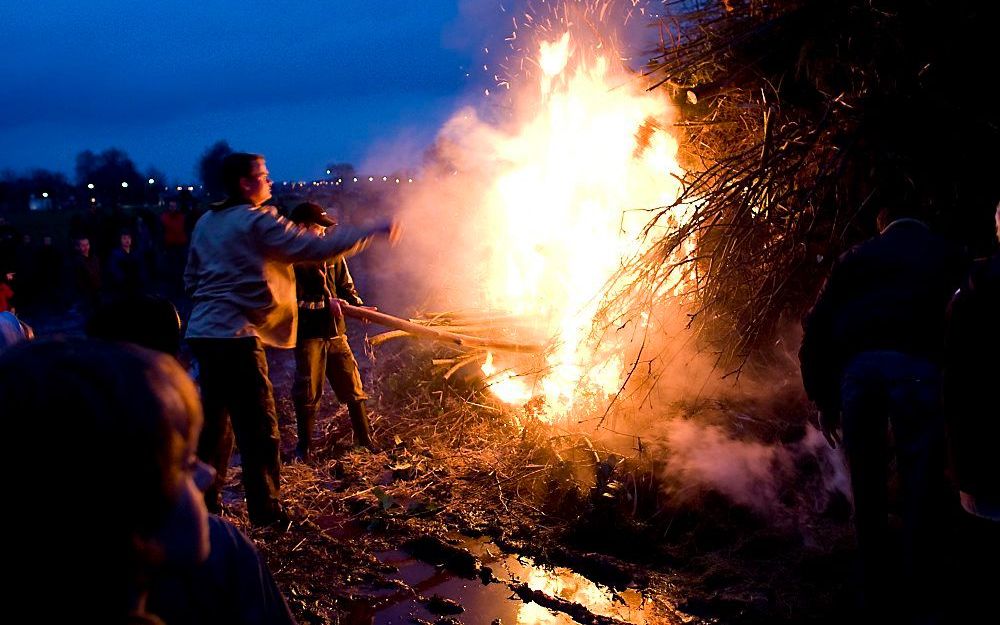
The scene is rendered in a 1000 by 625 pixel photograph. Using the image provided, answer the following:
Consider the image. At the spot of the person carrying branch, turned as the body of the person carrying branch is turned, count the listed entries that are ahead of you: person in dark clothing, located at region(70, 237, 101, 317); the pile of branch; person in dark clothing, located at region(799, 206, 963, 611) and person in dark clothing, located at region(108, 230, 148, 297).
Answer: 2

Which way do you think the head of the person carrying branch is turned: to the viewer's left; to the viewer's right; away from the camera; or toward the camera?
to the viewer's right

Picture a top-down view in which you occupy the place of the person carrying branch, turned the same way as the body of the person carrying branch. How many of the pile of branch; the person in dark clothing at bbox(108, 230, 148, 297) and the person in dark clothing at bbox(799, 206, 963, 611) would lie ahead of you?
2

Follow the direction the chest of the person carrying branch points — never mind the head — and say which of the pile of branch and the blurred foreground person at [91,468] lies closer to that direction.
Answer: the pile of branch

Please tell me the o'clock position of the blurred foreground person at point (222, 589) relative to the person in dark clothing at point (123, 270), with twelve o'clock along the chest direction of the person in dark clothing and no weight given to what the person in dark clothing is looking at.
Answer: The blurred foreground person is roughly at 12 o'clock from the person in dark clothing.

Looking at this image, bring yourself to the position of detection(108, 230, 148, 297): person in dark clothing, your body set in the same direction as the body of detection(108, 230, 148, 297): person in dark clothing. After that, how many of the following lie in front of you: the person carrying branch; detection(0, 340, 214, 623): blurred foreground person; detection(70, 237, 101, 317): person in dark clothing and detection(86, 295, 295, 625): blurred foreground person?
3

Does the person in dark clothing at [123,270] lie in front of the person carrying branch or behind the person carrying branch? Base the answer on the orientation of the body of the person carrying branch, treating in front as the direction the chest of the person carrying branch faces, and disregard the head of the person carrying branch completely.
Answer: behind

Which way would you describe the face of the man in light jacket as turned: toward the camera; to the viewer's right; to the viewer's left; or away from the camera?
to the viewer's right

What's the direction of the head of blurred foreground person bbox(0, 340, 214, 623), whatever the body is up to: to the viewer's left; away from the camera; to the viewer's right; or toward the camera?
to the viewer's right

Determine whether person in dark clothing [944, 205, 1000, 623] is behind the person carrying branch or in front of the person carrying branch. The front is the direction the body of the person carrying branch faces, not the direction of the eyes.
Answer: in front

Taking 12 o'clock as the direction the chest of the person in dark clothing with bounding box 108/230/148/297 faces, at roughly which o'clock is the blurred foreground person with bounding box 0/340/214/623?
The blurred foreground person is roughly at 12 o'clock from the person in dark clothing.
